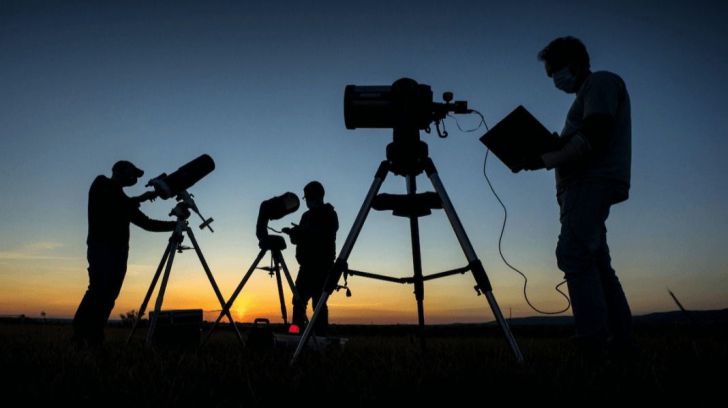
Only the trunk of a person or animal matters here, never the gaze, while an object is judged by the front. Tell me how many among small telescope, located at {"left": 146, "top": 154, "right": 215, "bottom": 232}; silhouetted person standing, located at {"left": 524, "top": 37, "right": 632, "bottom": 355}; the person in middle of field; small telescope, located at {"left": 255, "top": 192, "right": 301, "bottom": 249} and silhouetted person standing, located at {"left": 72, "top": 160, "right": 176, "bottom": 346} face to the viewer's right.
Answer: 3

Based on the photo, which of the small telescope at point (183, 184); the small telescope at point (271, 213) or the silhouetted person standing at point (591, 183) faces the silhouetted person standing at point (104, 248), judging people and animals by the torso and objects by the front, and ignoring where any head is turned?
the silhouetted person standing at point (591, 183)

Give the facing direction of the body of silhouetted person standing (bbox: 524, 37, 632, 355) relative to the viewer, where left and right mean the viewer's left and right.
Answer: facing to the left of the viewer

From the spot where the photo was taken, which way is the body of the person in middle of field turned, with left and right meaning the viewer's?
facing to the left of the viewer

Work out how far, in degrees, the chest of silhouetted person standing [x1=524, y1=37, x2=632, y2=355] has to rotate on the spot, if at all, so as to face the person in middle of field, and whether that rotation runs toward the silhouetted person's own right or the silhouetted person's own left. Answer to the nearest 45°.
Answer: approximately 45° to the silhouetted person's own right

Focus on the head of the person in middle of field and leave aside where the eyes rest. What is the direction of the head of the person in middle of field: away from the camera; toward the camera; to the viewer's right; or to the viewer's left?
to the viewer's left

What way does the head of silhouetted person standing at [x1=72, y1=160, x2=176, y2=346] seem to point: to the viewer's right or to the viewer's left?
to the viewer's right

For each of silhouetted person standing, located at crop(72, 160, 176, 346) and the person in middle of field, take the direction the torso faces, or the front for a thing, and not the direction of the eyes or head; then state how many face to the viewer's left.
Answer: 1

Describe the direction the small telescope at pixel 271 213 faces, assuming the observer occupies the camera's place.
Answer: facing to the right of the viewer

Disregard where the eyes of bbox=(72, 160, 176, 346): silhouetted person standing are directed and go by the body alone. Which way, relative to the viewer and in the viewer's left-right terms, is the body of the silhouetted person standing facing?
facing to the right of the viewer

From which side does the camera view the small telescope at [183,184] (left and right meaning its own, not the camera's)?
right
